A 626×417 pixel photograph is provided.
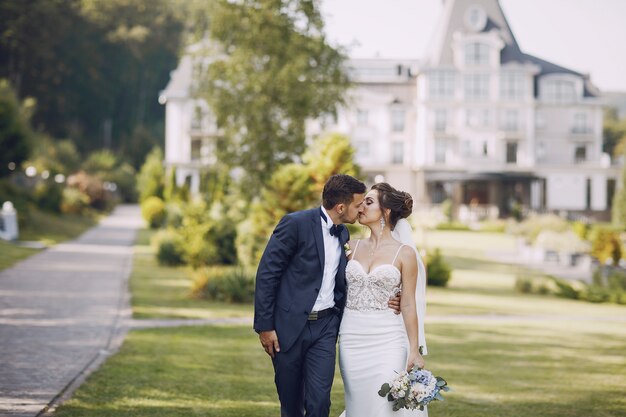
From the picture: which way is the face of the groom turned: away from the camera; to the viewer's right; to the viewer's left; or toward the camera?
to the viewer's right

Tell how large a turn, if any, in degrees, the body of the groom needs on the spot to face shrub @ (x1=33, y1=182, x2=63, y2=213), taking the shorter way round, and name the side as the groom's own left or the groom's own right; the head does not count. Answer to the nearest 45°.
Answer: approximately 135° to the groom's own left

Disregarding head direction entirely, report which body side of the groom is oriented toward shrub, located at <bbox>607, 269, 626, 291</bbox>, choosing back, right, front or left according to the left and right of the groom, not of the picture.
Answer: left

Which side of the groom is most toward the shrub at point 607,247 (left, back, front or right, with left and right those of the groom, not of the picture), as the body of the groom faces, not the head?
left

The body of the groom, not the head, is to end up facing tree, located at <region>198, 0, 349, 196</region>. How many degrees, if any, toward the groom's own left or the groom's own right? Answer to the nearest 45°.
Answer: approximately 135° to the groom's own left

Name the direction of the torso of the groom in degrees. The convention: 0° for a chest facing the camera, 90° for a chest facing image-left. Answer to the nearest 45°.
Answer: approximately 315°

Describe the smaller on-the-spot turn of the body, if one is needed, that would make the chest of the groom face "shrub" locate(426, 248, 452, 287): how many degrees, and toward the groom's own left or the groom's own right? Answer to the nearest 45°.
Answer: approximately 135° to the groom's own left

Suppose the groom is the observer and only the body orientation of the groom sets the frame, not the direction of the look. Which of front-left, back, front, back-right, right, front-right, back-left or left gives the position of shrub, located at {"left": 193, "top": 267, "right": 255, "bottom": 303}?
back-left

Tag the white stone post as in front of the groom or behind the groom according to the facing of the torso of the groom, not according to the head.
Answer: behind

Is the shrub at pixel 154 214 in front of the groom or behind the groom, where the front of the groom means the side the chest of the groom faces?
behind
